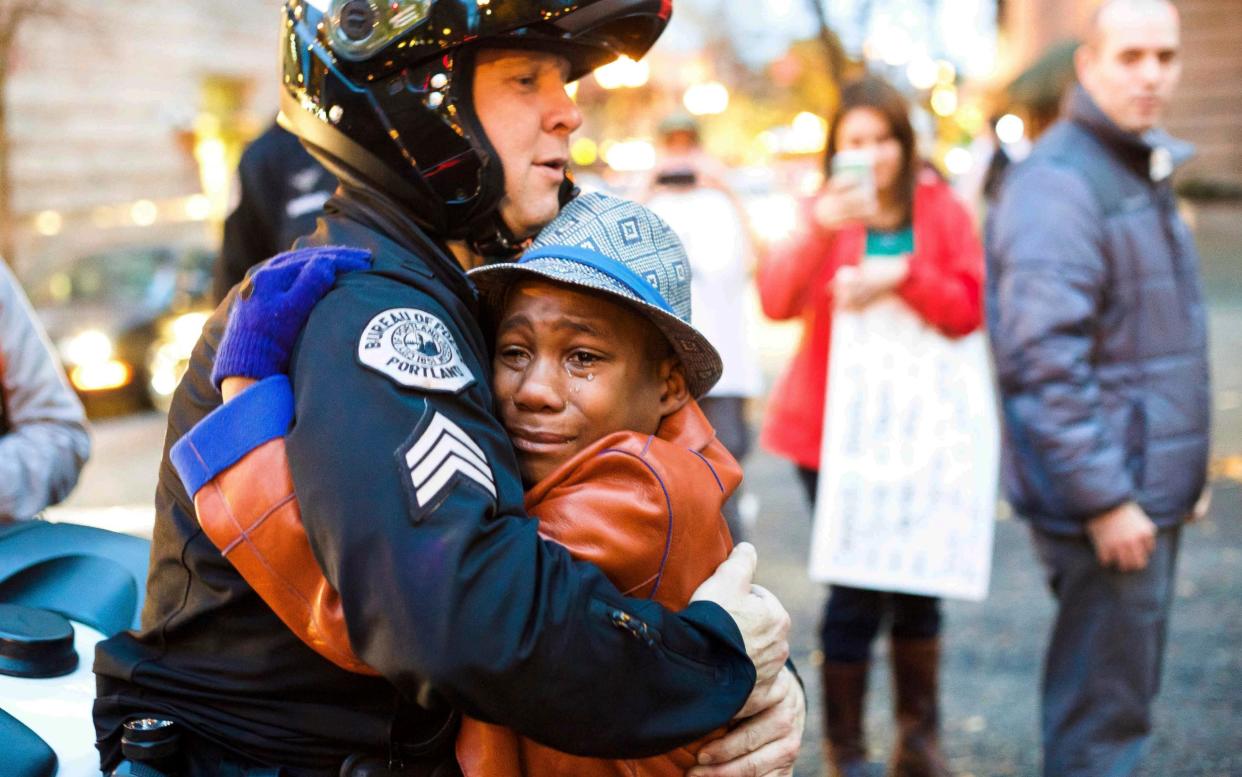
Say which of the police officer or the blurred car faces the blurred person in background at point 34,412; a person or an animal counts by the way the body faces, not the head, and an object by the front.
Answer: the blurred car

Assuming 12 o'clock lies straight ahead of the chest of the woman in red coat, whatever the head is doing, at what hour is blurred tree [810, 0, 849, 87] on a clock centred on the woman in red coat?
The blurred tree is roughly at 6 o'clock from the woman in red coat.

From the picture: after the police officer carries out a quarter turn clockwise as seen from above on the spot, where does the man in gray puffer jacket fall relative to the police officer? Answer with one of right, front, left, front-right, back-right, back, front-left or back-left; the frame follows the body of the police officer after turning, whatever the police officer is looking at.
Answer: back-left

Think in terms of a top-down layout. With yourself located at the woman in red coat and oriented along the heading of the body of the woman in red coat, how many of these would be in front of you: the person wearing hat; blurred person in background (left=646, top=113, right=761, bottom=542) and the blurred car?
1

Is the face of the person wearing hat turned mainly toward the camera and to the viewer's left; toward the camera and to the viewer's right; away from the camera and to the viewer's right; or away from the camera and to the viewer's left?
toward the camera and to the viewer's left

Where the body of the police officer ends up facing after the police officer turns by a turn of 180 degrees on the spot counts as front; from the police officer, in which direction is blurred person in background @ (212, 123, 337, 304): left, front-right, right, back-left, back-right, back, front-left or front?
right

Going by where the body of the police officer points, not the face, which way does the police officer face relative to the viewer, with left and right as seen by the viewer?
facing to the right of the viewer

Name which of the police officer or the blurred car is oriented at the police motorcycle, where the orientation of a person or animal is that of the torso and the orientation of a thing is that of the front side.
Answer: the blurred car

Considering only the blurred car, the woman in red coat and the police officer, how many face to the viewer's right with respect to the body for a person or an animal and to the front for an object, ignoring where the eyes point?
1

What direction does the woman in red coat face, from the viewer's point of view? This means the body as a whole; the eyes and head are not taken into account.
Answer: toward the camera

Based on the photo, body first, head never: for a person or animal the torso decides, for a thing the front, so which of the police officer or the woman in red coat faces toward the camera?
the woman in red coat

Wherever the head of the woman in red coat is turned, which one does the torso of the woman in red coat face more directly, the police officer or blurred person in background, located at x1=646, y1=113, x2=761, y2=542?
the police officer

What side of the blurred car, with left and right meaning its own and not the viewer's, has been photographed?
front

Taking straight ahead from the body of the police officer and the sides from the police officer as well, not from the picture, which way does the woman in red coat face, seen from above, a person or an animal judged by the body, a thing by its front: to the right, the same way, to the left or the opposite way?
to the right

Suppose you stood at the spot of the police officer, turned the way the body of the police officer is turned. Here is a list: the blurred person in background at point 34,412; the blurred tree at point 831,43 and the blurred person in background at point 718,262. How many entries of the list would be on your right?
0

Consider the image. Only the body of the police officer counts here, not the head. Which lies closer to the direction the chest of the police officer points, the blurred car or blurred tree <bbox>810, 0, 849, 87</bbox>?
the blurred tree

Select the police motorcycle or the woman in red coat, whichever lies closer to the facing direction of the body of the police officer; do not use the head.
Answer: the woman in red coat

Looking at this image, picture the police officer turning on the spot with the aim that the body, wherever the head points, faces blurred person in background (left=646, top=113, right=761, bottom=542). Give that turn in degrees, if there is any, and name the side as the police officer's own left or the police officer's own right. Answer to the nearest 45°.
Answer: approximately 90° to the police officer's own left

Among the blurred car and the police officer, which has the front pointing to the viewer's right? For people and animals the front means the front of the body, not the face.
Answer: the police officer
